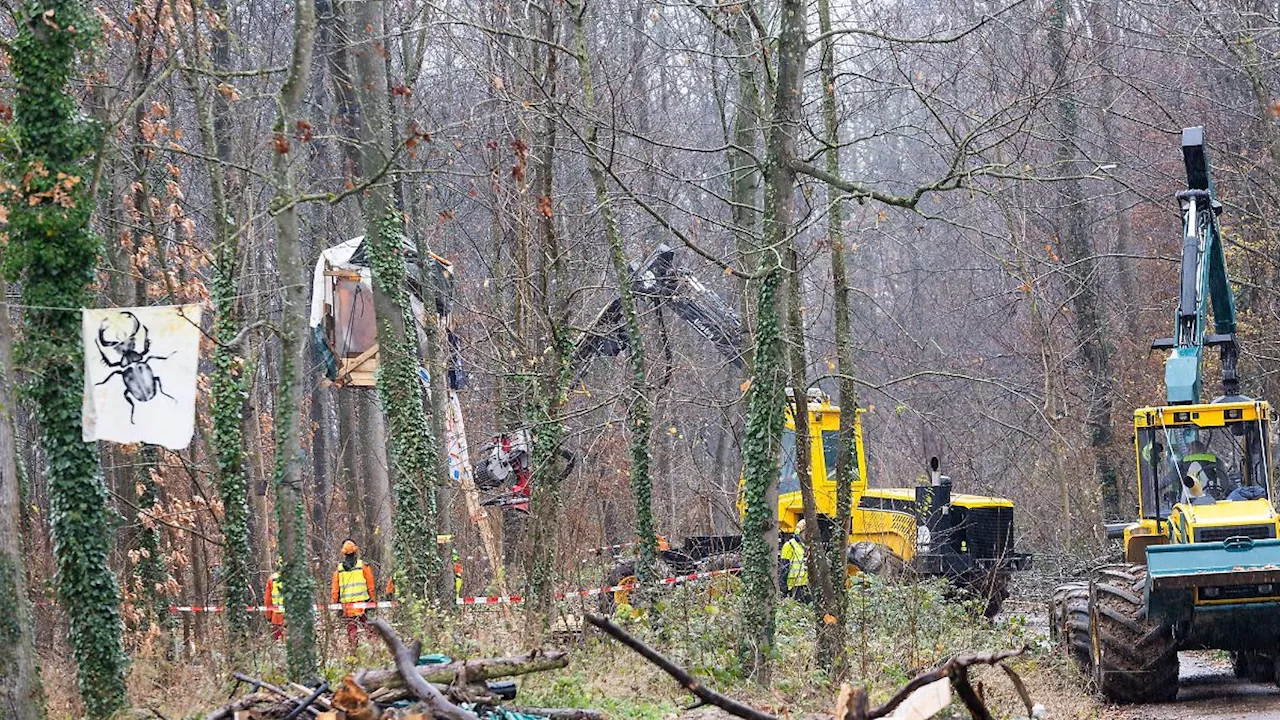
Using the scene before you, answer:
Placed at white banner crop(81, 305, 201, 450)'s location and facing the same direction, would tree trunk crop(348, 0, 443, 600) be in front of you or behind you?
behind

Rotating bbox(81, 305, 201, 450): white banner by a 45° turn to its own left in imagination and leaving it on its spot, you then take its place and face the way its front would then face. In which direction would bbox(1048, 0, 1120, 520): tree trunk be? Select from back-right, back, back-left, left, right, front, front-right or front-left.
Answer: left

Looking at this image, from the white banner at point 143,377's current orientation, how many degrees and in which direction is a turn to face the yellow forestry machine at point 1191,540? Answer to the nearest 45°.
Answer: approximately 90° to its left

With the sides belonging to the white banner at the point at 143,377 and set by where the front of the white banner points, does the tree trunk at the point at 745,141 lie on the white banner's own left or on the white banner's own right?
on the white banner's own left

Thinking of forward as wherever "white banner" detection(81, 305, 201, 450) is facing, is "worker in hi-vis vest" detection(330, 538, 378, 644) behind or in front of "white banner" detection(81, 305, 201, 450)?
behind

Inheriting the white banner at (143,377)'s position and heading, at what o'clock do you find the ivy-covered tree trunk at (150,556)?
The ivy-covered tree trunk is roughly at 6 o'clock from the white banner.

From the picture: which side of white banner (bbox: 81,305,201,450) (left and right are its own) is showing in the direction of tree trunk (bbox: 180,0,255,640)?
back

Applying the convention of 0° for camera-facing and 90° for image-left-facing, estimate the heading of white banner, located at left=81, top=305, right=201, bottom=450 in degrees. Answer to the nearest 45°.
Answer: approximately 0°

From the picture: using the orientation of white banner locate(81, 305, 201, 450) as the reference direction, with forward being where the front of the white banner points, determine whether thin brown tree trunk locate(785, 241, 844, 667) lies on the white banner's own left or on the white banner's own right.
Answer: on the white banner's own left

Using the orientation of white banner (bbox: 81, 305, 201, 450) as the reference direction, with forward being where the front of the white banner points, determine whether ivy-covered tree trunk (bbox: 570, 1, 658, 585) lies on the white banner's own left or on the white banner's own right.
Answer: on the white banner's own left

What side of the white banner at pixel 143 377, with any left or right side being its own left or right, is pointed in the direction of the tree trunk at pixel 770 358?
left

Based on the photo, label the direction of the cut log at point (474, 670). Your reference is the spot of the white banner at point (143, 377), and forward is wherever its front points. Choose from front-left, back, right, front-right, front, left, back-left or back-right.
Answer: front-left

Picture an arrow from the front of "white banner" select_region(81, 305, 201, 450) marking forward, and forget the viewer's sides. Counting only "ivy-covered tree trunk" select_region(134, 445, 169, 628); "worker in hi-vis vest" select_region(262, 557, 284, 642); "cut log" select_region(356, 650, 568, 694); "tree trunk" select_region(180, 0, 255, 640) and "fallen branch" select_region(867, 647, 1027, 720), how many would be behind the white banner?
3
